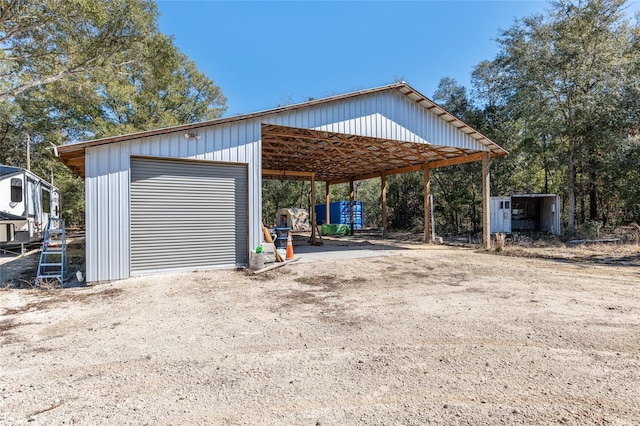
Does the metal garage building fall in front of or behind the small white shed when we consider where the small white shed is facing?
in front

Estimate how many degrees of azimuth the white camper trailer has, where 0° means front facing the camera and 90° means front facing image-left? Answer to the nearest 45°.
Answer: approximately 225°

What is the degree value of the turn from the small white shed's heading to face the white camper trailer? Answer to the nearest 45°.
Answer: approximately 45° to its right

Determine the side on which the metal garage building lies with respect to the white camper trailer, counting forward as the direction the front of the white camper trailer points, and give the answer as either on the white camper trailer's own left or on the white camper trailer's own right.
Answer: on the white camper trailer's own right

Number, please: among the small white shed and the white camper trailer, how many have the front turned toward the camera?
1

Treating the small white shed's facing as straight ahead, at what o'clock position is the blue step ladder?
The blue step ladder is roughly at 1 o'clock from the small white shed.

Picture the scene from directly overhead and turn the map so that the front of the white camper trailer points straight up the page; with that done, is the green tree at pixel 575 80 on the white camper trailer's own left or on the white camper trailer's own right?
on the white camper trailer's own right

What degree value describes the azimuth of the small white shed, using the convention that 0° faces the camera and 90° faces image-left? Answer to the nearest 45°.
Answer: approximately 0°
